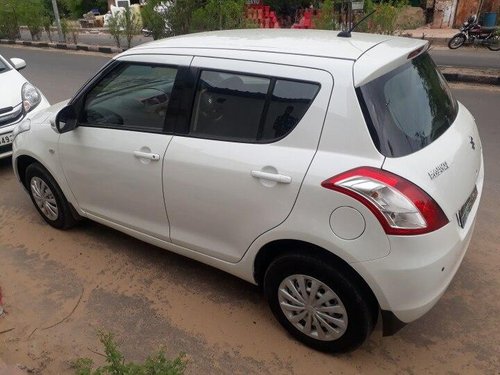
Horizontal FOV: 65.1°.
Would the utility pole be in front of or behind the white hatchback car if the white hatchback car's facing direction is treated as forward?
in front

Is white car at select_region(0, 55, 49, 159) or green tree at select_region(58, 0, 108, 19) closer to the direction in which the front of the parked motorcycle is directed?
the green tree

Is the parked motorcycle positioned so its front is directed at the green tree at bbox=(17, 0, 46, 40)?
yes

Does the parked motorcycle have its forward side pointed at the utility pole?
yes

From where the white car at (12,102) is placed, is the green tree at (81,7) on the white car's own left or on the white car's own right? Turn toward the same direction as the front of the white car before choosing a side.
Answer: on the white car's own left

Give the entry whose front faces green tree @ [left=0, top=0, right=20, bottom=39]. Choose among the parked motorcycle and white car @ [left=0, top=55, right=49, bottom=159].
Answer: the parked motorcycle

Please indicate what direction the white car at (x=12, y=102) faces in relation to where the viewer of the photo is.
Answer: facing the viewer and to the right of the viewer

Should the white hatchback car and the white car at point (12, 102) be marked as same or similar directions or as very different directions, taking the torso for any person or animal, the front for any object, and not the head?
very different directions

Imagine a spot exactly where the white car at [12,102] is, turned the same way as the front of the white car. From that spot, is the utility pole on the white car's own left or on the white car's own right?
on the white car's own left

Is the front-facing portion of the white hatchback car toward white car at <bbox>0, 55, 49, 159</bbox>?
yes

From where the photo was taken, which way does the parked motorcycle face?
to the viewer's left

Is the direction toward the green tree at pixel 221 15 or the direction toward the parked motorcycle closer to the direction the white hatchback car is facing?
the green tree

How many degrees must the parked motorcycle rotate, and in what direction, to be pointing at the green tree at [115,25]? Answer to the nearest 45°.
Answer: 0° — it already faces it

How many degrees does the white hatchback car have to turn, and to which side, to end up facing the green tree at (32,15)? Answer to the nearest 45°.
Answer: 0° — it already faces it
